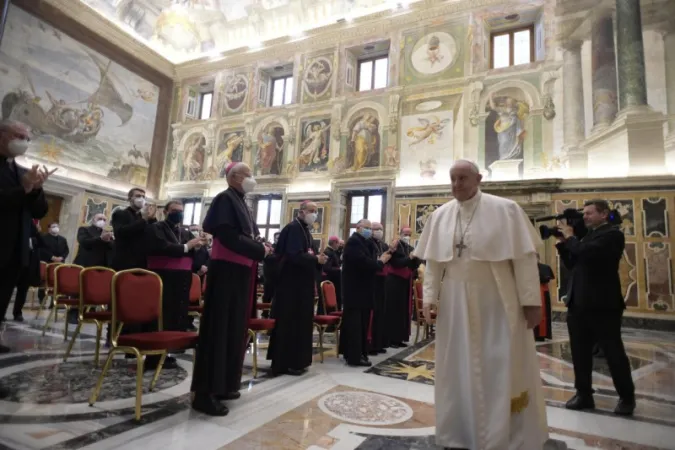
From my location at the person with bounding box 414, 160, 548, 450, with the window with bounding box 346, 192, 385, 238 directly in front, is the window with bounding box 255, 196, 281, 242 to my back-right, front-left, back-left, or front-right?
front-left

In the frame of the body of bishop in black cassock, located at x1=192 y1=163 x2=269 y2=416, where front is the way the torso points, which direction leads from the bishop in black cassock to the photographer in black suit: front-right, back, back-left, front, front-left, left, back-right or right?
front

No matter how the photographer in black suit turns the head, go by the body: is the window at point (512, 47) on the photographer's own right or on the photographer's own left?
on the photographer's own right

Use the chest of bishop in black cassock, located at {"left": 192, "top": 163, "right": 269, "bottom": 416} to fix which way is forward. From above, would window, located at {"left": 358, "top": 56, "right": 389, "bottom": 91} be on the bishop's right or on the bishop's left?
on the bishop's left

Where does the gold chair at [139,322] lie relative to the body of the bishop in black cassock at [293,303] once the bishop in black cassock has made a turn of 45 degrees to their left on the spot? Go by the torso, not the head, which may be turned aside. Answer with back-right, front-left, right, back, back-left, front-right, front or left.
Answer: back

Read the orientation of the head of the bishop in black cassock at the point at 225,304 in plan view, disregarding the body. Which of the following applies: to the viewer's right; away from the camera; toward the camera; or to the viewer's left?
to the viewer's right

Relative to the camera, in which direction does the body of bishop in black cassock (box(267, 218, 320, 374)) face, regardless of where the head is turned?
to the viewer's right

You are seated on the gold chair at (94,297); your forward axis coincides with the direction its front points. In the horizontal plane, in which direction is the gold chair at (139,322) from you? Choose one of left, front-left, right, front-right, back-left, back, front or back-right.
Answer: front-right

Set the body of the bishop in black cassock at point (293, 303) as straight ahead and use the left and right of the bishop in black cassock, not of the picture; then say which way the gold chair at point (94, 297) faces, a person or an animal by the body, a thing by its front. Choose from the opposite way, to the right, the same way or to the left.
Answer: the same way

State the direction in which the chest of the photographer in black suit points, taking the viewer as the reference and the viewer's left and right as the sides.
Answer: facing to the left of the viewer

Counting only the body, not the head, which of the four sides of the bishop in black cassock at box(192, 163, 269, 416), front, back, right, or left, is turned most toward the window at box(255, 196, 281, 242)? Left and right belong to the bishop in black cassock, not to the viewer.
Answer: left

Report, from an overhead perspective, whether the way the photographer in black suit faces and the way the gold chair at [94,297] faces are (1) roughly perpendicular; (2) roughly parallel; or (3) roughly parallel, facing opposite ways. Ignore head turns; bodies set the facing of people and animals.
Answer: roughly parallel, facing opposite ways

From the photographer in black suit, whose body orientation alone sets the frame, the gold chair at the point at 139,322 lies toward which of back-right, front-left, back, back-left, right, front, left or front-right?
front-left

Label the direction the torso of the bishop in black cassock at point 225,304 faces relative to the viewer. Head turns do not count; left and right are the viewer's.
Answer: facing to the right of the viewer

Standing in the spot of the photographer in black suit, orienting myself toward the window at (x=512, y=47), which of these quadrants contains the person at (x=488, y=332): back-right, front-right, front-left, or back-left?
back-left

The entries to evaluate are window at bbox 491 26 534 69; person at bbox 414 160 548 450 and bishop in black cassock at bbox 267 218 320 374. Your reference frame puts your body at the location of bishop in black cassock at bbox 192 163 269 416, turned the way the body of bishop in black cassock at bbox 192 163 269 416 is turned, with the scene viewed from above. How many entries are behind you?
0

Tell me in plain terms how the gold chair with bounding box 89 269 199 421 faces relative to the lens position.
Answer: facing the viewer and to the right of the viewer

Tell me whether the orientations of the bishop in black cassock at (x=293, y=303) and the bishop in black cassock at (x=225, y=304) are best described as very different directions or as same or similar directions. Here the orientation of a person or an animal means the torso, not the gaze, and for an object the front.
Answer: same or similar directions
